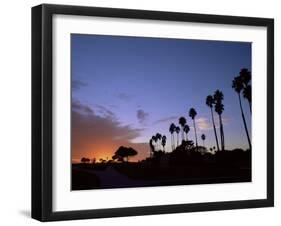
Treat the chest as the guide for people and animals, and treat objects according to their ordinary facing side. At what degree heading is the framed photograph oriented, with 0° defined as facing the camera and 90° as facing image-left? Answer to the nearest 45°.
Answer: approximately 315°
